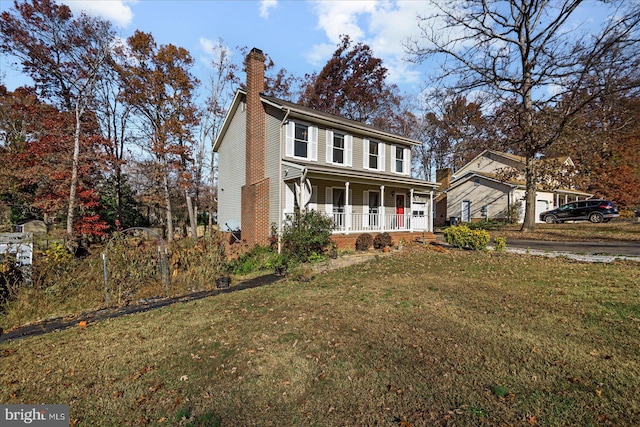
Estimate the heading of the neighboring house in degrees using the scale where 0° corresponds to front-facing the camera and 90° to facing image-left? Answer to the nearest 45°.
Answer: approximately 315°

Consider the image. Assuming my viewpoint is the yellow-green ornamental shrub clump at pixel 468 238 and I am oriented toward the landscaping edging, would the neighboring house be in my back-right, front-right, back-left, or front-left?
back-right

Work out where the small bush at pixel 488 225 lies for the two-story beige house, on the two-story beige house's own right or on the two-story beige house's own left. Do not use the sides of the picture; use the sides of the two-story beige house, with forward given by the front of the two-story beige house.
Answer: on the two-story beige house's own left

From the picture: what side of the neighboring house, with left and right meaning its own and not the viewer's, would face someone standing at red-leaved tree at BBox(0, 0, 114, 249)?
right

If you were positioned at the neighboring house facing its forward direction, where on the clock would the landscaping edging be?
The landscaping edging is roughly at 2 o'clock from the neighboring house.

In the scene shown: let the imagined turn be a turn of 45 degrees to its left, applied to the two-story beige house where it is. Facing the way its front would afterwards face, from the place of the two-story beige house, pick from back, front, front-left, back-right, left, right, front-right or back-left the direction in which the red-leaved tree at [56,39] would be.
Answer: back

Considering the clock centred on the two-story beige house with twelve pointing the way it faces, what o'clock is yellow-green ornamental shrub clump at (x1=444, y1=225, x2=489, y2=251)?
The yellow-green ornamental shrub clump is roughly at 11 o'clock from the two-story beige house.

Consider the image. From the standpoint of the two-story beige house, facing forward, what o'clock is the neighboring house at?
The neighboring house is roughly at 9 o'clock from the two-story beige house.

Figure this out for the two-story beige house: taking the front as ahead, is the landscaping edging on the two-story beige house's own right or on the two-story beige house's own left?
on the two-story beige house's own right
